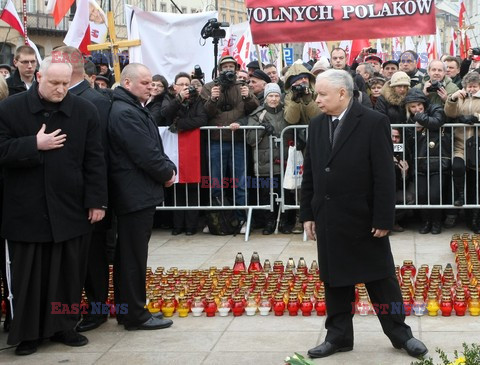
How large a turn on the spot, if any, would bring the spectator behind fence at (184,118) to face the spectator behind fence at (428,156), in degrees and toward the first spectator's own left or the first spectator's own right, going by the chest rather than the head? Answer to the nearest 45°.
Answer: approximately 90° to the first spectator's own left

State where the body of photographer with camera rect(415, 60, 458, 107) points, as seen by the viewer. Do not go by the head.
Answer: toward the camera

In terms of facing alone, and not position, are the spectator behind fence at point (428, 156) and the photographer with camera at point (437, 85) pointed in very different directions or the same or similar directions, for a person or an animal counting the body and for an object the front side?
same or similar directions

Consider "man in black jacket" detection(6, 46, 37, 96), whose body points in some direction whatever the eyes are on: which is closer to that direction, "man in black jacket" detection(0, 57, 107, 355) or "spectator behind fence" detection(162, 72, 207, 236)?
the man in black jacket

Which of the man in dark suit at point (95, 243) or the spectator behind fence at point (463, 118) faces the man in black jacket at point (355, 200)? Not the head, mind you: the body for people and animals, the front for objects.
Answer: the spectator behind fence

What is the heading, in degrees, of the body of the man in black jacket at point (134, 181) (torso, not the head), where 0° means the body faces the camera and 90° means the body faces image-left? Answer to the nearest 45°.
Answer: approximately 270°

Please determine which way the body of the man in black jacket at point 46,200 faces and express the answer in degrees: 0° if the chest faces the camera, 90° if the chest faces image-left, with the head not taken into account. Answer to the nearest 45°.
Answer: approximately 0°

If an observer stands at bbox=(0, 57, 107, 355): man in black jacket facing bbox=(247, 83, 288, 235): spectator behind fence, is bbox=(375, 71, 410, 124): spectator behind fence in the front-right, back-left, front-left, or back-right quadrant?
front-right

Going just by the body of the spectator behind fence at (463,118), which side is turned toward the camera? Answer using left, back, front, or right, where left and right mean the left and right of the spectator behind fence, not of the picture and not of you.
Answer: front

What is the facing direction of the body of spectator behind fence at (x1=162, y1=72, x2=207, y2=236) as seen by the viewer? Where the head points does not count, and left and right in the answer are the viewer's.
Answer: facing the viewer

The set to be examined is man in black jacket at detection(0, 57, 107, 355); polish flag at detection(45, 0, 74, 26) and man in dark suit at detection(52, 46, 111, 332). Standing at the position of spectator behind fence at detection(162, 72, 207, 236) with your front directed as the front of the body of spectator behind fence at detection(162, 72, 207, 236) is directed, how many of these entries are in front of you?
2

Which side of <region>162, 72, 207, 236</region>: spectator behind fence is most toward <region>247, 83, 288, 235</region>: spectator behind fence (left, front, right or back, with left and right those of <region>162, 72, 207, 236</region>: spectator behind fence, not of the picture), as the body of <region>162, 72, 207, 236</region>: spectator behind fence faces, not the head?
left

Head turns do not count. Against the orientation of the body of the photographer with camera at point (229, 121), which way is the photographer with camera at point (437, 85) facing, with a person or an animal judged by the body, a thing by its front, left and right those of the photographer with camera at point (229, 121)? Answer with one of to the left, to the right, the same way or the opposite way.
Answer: the same way

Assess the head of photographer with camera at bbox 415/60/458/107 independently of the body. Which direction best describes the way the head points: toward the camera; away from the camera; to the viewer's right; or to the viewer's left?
toward the camera

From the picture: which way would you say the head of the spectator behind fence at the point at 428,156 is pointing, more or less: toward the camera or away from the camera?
toward the camera

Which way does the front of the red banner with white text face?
toward the camera

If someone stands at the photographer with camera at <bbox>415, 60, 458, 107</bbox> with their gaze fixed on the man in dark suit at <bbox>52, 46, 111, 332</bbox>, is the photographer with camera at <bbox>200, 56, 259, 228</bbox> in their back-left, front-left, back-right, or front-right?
front-right

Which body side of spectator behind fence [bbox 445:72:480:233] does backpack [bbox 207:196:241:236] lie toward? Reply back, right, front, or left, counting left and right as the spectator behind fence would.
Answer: right
